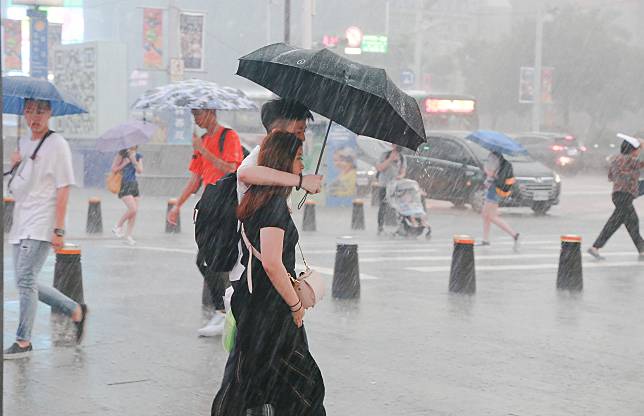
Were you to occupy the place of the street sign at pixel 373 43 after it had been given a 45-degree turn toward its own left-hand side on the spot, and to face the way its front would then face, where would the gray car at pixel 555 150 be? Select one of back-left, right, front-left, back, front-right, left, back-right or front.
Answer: front

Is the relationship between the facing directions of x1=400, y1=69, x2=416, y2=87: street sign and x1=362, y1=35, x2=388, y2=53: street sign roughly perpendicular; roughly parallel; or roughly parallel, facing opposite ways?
roughly parallel

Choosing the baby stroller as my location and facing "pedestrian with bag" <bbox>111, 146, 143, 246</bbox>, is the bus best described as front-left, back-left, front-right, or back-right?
back-right

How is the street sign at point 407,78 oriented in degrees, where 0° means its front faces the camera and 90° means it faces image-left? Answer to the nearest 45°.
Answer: approximately 0°

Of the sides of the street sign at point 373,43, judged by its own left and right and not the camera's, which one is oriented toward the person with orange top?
front

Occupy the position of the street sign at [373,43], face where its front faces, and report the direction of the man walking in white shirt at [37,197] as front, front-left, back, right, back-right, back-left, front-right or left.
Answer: front

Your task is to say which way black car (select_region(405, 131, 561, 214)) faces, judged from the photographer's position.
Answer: facing the viewer and to the right of the viewer

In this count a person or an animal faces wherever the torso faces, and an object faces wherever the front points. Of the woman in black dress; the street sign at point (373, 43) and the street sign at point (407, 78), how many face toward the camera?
2

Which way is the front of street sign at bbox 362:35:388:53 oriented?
toward the camera

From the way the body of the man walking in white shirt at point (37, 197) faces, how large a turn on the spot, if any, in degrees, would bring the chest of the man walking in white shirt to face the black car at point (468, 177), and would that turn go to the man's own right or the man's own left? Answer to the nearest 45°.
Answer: approximately 180°

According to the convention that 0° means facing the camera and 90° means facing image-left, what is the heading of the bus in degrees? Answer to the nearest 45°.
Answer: approximately 0°

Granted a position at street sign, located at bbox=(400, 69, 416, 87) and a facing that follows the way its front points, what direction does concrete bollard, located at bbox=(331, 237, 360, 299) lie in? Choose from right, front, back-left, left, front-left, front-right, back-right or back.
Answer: front

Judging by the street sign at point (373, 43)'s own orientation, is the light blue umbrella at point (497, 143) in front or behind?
in front
